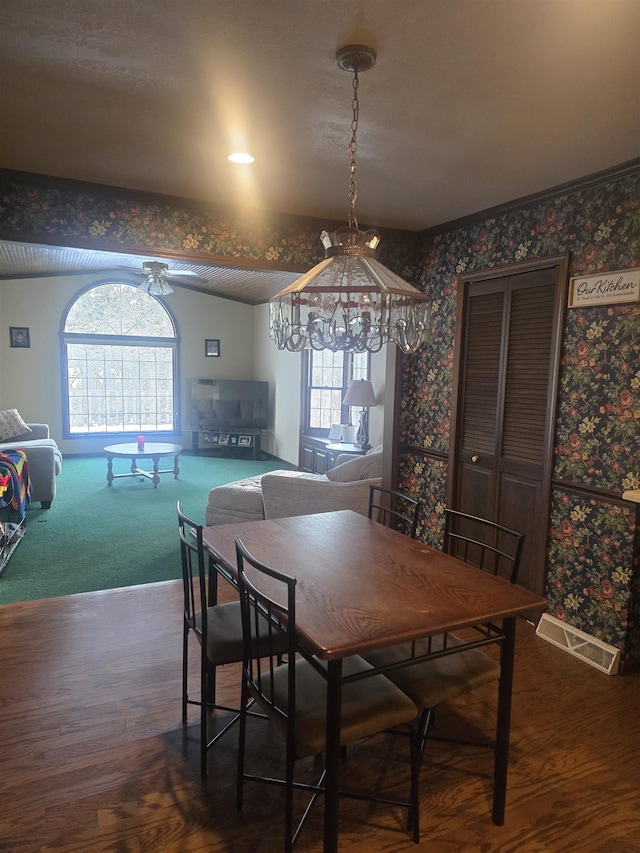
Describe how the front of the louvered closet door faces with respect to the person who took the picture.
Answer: facing the viewer and to the left of the viewer

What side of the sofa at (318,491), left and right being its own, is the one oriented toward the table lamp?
right

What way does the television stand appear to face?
toward the camera

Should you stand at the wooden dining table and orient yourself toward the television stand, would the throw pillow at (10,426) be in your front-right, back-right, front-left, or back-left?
front-left

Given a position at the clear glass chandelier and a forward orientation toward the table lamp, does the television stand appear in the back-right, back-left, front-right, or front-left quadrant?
front-left

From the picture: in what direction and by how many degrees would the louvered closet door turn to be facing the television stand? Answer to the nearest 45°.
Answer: approximately 90° to its right

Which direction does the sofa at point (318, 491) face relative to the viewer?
to the viewer's left

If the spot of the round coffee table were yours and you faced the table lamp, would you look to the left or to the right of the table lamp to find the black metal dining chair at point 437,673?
right

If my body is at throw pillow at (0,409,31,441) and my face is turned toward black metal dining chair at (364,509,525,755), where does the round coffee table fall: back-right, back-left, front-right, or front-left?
front-left

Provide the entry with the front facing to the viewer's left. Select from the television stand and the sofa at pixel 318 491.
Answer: the sofa

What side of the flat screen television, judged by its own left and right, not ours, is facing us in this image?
front

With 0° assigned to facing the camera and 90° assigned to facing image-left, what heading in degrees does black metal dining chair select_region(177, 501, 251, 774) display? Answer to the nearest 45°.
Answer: approximately 225°

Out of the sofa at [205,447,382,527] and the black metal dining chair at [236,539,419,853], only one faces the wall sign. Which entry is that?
the black metal dining chair
